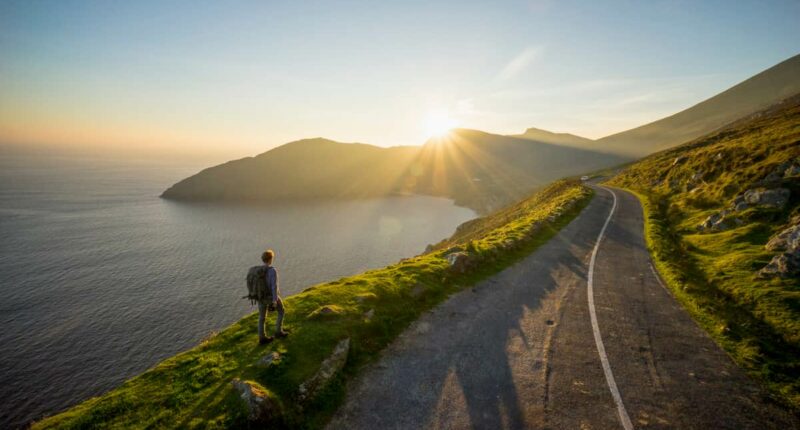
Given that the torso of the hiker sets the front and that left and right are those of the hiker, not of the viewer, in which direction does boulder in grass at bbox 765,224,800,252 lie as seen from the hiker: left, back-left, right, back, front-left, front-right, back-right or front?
front-right

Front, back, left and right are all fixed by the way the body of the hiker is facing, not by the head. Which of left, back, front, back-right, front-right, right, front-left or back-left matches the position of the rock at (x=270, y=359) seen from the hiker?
back-right

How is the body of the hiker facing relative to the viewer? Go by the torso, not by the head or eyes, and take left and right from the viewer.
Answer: facing away from the viewer and to the right of the viewer

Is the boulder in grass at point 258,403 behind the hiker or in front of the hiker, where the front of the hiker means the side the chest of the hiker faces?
behind

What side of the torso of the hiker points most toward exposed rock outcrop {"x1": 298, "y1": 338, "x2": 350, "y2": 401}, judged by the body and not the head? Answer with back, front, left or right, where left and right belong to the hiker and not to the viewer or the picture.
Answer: right

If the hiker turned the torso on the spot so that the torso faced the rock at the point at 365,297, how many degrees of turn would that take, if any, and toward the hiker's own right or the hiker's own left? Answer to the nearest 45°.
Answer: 0° — they already face it
